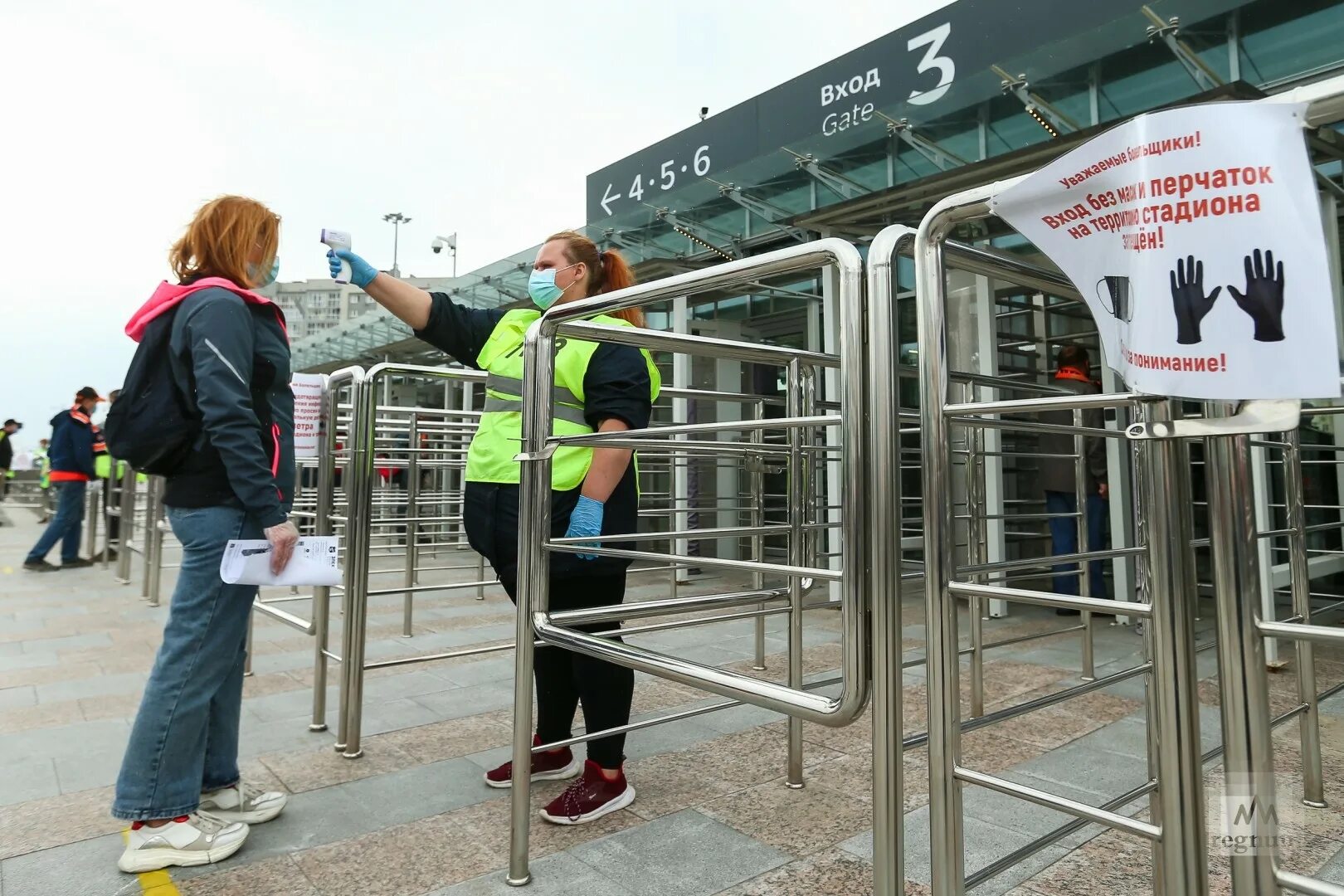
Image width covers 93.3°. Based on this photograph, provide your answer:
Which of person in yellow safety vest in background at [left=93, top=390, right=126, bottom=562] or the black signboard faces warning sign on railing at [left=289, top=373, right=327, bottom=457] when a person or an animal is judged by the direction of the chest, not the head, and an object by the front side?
the black signboard

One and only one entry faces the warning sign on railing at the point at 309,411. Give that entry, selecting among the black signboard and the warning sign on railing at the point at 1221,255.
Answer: the black signboard

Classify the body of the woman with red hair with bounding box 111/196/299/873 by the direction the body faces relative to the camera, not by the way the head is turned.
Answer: to the viewer's right

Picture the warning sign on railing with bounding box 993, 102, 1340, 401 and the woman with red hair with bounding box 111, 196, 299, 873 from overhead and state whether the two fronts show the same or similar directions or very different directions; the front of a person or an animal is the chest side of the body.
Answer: very different directions

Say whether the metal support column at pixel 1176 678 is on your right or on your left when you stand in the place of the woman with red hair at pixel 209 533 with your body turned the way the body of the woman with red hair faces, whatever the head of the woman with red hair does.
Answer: on your right

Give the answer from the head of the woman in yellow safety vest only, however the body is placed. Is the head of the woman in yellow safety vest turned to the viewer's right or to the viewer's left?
to the viewer's left

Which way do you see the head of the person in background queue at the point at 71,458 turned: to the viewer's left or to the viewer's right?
to the viewer's right

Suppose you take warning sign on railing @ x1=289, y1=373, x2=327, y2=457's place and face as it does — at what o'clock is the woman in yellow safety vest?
The woman in yellow safety vest is roughly at 11 o'clock from the warning sign on railing.
